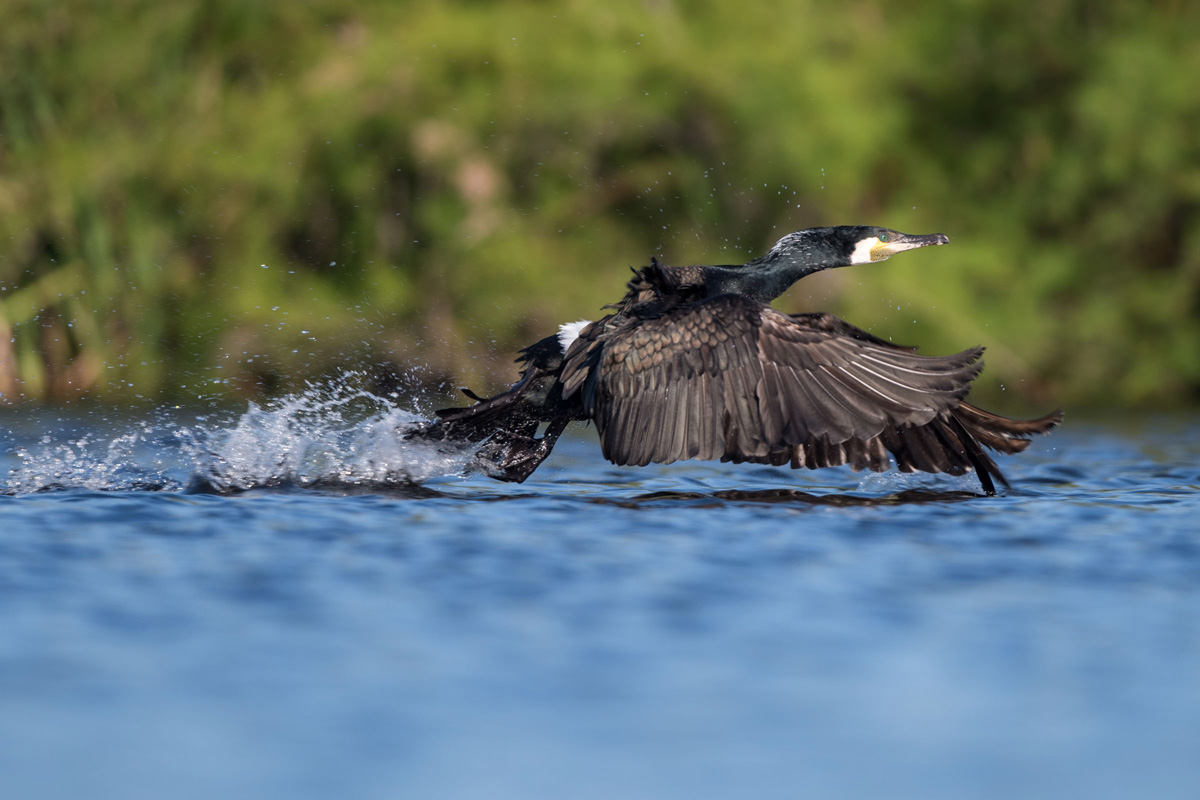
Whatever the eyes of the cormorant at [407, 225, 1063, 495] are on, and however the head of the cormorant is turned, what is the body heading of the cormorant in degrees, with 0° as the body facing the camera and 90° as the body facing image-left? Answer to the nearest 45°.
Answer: approximately 270°

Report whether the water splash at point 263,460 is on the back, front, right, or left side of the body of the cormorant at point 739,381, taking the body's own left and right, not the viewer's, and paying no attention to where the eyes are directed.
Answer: back
